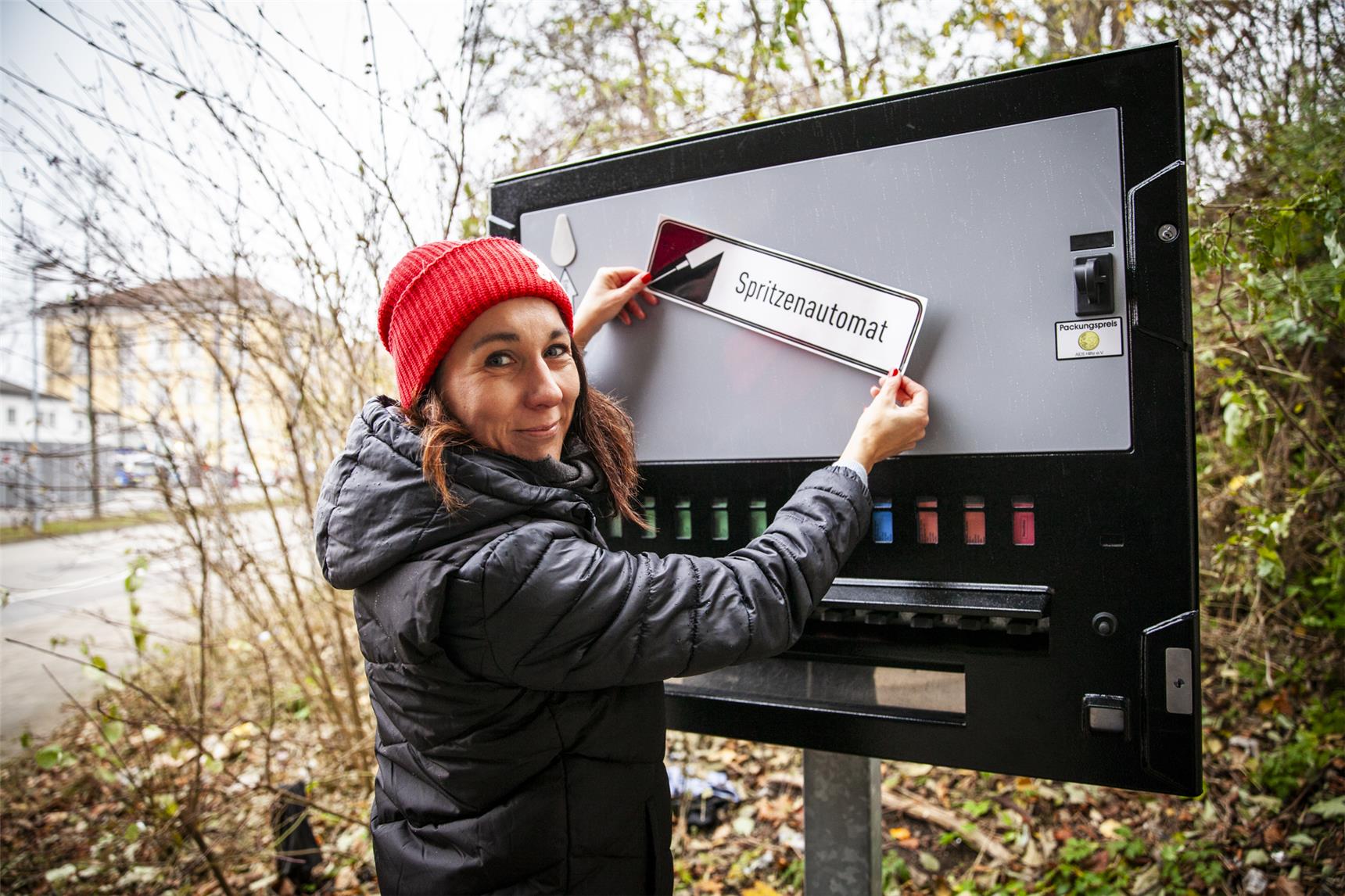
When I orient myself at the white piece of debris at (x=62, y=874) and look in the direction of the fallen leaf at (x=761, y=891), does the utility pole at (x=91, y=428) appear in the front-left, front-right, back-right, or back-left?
back-left

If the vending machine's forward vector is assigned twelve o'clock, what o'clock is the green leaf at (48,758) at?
The green leaf is roughly at 2 o'clock from the vending machine.

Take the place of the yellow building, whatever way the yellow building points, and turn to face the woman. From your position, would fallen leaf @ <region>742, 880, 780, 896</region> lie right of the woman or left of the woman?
left

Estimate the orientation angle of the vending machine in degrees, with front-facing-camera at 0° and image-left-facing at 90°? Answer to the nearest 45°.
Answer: approximately 45°

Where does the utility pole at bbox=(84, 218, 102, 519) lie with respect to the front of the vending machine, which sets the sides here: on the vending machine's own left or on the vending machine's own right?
on the vending machine's own right

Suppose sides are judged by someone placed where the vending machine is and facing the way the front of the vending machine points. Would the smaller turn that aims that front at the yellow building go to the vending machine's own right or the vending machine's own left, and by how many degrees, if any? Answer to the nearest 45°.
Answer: approximately 90° to the vending machine's own right
